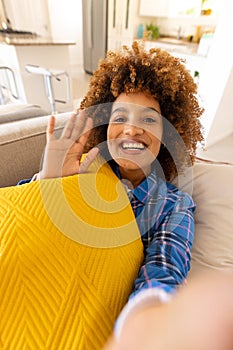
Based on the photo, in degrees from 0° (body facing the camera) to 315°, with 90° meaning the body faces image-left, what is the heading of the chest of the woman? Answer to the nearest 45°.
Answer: approximately 0°

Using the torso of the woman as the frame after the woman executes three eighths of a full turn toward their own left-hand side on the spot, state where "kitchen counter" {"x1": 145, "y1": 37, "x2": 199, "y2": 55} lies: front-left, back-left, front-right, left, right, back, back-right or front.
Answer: front-left

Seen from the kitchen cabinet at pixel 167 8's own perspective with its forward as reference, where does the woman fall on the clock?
The woman is roughly at 12 o'clock from the kitchen cabinet.

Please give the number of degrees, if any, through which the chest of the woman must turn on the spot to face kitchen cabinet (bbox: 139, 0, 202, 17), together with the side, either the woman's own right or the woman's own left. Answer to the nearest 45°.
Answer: approximately 180°

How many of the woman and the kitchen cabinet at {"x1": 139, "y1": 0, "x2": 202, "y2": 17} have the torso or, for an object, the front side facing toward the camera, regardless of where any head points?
2

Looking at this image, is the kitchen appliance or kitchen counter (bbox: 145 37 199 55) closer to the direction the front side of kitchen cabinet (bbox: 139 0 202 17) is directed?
the kitchen counter
